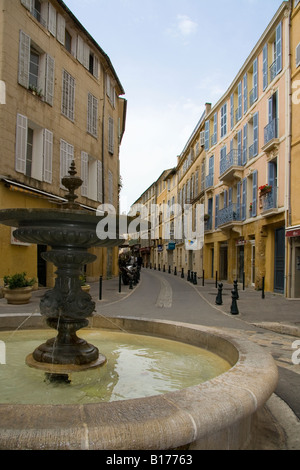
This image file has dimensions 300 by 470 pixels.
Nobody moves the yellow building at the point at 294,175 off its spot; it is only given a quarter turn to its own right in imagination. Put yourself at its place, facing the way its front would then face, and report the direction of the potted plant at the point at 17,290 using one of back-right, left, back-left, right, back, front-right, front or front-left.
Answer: back-left

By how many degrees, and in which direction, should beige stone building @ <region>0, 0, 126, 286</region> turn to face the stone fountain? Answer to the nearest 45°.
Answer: approximately 45° to its right

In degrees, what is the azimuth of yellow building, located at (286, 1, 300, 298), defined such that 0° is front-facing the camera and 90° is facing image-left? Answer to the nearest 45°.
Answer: approximately 90°

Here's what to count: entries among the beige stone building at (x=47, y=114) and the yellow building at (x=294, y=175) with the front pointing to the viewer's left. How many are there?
1

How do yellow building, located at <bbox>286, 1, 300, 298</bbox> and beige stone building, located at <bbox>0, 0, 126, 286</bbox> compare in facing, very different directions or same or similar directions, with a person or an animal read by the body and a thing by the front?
very different directions

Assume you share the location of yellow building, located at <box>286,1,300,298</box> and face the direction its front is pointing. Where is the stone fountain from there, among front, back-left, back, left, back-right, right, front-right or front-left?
left

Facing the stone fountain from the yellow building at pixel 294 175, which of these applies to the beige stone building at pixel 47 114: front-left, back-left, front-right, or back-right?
front-right
